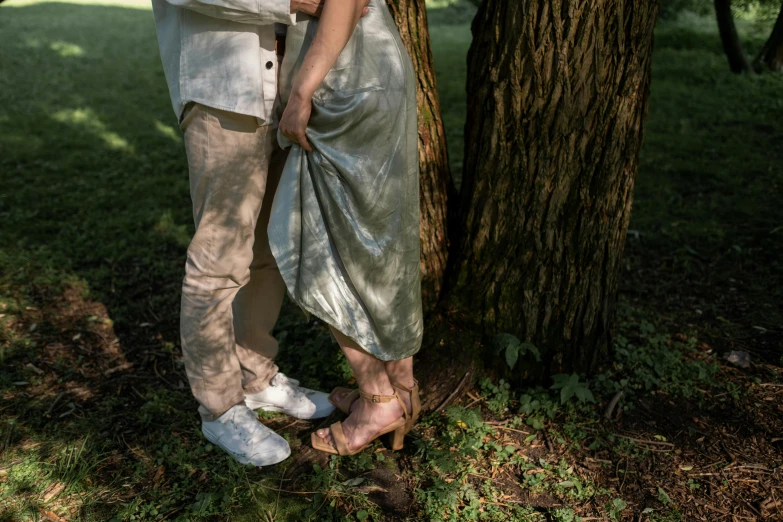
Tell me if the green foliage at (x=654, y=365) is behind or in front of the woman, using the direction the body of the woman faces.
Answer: behind

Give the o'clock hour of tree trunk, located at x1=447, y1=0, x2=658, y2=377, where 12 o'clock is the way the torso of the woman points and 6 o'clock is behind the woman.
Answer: The tree trunk is roughly at 5 o'clock from the woman.

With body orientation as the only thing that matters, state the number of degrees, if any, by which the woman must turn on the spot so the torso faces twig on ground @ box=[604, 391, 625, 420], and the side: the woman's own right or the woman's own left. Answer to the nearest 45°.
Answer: approximately 180°

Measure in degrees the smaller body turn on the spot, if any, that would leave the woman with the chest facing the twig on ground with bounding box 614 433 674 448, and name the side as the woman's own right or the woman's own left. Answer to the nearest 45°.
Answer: approximately 180°

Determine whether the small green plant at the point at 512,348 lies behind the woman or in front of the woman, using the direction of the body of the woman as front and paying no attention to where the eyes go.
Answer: behind

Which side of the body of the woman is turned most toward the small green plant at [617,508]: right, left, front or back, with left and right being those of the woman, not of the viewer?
back

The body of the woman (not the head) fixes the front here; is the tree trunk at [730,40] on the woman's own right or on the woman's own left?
on the woman's own right

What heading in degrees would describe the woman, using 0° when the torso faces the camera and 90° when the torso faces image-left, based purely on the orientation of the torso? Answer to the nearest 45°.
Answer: approximately 90°
